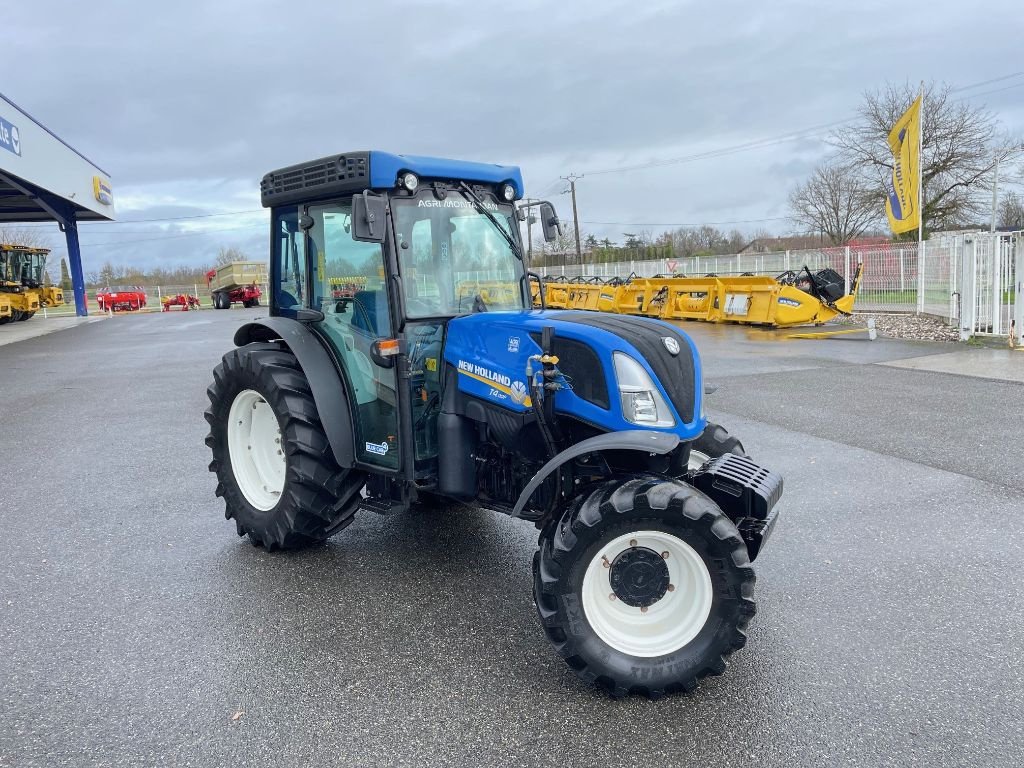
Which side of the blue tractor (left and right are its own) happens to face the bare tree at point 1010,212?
left

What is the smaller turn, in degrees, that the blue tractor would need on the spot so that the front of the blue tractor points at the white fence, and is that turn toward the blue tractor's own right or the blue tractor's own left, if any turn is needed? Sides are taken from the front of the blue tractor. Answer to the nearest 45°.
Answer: approximately 90° to the blue tractor's own left

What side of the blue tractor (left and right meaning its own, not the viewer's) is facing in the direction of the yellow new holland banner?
left

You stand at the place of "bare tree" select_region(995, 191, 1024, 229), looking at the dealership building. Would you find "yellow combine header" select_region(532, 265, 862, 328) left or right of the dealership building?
left

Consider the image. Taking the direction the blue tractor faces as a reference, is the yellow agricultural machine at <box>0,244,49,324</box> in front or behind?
behind

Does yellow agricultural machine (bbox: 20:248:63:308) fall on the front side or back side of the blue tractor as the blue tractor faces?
on the back side

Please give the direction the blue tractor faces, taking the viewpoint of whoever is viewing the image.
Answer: facing the viewer and to the right of the viewer

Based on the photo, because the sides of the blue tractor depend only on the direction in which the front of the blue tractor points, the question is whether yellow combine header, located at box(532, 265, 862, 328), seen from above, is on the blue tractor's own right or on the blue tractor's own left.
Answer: on the blue tractor's own left

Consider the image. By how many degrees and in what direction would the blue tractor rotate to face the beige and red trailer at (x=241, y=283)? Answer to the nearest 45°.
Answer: approximately 135° to its left
